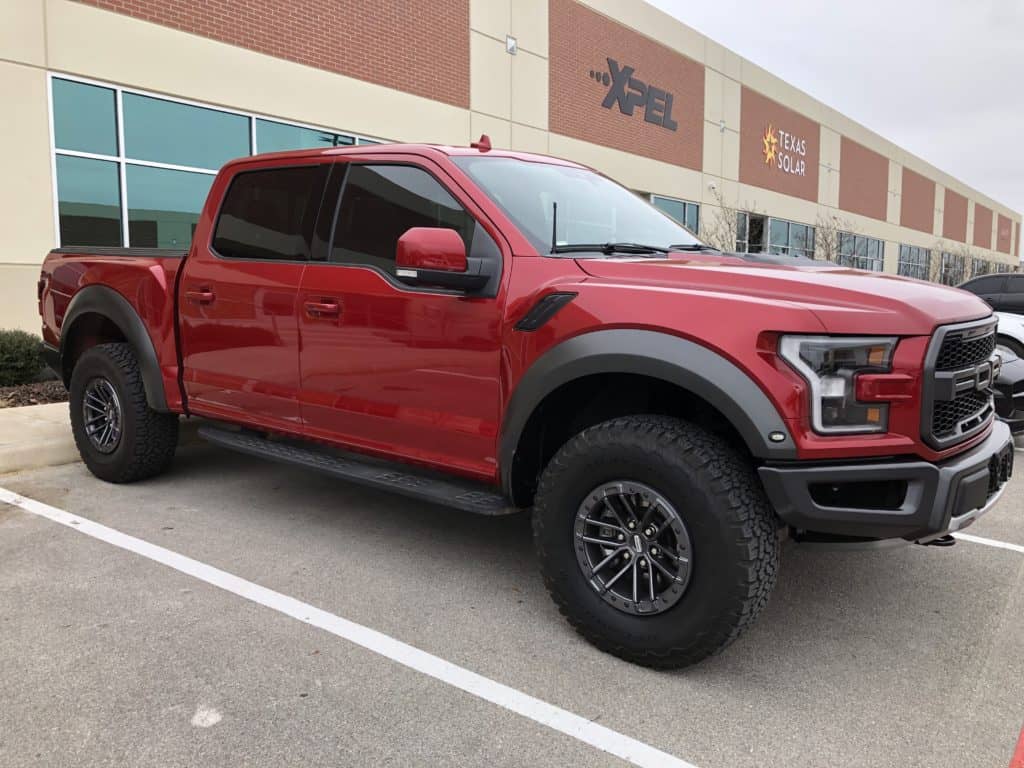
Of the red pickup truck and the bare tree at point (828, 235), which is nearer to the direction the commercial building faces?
the red pickup truck

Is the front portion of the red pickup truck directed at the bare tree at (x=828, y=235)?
no

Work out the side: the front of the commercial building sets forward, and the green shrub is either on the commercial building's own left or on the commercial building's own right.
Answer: on the commercial building's own right

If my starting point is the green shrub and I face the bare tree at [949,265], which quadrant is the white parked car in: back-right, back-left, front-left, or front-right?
front-right

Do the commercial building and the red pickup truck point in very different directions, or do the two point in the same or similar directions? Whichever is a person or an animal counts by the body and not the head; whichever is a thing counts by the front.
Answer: same or similar directions

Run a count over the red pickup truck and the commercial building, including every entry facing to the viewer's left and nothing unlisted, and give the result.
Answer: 0

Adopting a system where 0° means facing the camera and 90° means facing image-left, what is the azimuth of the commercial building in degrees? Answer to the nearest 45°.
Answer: approximately 315°

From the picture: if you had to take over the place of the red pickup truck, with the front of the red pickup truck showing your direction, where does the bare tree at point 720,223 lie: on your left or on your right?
on your left

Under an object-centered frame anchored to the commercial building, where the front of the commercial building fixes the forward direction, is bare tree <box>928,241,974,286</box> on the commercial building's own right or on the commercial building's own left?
on the commercial building's own left

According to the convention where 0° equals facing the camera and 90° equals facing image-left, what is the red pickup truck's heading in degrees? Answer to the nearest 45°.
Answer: approximately 315°

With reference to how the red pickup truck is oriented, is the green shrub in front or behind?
behind

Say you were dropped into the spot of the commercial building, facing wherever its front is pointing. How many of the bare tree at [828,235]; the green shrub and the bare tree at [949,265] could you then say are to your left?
2

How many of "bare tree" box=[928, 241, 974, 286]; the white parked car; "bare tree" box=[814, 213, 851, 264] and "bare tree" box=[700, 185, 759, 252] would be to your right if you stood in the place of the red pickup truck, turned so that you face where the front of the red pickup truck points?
0

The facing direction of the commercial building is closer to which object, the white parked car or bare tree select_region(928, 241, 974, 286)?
the white parked car
